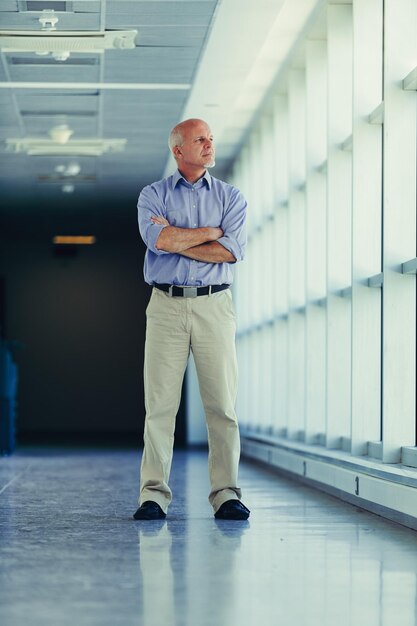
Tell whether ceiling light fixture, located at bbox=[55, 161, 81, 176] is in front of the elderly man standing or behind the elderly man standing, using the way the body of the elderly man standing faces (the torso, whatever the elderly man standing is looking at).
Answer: behind

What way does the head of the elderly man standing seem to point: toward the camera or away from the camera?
toward the camera

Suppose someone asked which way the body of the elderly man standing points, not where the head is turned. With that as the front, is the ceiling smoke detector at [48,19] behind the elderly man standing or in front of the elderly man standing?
behind

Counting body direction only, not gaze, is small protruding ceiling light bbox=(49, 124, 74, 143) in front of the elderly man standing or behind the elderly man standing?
behind

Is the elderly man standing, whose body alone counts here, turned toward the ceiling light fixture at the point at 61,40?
no

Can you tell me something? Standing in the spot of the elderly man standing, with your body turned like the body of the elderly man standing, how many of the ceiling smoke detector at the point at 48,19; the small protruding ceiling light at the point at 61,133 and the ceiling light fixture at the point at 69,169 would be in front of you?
0

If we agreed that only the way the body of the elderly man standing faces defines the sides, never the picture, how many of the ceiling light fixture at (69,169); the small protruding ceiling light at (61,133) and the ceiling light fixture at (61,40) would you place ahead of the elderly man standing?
0

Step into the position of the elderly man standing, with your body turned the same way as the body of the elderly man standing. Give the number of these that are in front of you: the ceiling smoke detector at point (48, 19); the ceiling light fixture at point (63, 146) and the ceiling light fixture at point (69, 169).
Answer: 0

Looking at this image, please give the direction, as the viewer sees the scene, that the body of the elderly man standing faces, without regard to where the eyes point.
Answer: toward the camera

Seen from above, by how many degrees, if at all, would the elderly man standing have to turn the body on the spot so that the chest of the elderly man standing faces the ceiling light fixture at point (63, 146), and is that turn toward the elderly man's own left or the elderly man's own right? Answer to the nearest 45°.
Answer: approximately 180°
